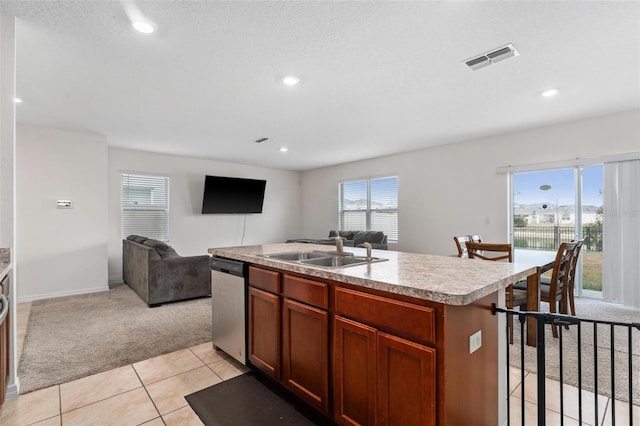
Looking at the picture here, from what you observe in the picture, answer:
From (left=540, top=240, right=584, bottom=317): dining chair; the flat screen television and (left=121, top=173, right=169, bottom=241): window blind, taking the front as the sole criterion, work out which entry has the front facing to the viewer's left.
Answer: the dining chair

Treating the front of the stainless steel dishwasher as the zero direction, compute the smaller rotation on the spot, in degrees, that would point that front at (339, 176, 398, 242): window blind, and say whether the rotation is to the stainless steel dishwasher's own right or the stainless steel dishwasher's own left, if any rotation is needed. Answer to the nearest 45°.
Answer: approximately 180°

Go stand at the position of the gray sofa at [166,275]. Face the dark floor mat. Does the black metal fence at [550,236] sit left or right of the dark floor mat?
left

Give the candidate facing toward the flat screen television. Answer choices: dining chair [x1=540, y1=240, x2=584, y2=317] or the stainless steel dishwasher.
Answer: the dining chair

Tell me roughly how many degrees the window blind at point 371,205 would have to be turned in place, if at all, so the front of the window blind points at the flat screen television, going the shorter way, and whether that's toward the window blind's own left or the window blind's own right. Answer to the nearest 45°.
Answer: approximately 45° to the window blind's own right

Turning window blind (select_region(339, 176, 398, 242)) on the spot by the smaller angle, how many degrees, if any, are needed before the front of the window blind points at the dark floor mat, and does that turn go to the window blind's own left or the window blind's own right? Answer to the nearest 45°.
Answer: approximately 45° to the window blind's own left

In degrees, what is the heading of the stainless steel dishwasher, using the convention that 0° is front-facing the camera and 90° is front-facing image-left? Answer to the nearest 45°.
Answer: approximately 45°

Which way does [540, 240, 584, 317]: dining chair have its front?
to the viewer's left
